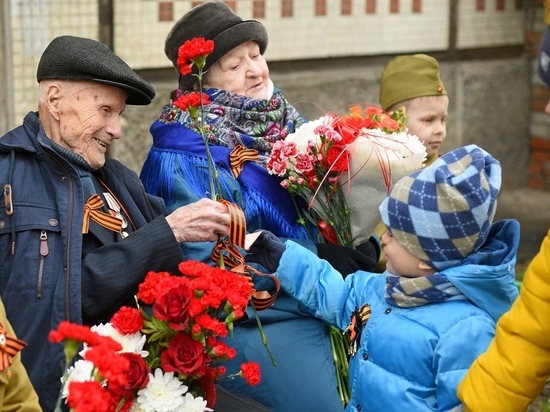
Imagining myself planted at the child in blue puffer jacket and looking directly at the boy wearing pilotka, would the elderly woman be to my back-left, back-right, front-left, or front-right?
front-left

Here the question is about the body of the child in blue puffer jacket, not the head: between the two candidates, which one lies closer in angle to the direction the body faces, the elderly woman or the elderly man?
the elderly man

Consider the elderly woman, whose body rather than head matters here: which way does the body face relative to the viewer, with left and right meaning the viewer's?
facing the viewer and to the right of the viewer

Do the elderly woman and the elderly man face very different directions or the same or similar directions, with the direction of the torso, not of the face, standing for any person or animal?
same or similar directions

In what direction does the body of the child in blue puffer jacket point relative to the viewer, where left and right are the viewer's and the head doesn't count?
facing to the left of the viewer

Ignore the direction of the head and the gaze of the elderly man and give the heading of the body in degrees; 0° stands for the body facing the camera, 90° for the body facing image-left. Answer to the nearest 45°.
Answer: approximately 315°

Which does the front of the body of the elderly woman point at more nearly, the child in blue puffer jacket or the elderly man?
the child in blue puffer jacket

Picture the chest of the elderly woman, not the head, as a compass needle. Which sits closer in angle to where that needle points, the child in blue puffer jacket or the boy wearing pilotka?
the child in blue puffer jacket

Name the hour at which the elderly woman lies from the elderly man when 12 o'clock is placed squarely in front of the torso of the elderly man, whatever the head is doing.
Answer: The elderly woman is roughly at 9 o'clock from the elderly man.

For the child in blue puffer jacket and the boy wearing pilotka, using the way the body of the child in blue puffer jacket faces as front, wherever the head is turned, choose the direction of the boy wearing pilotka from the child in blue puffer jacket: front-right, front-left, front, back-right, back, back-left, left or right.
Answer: right

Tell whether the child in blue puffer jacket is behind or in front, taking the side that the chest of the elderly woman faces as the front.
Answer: in front
